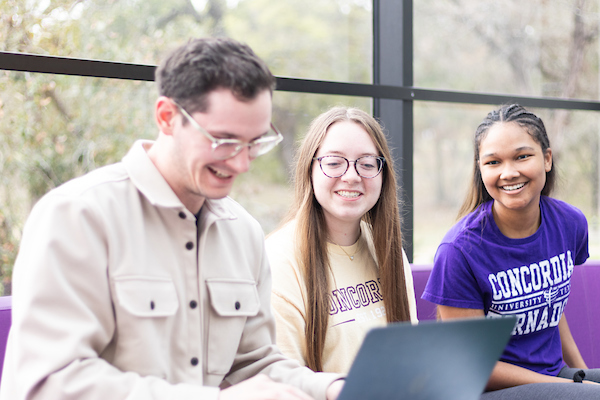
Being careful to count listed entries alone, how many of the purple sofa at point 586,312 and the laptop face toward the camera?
1

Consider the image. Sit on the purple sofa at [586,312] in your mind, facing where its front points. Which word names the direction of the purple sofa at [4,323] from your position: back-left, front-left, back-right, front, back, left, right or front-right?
front-right

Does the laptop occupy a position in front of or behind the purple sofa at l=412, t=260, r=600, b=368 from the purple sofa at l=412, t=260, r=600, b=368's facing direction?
in front

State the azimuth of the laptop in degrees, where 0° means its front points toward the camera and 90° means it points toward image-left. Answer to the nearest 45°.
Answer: approximately 135°

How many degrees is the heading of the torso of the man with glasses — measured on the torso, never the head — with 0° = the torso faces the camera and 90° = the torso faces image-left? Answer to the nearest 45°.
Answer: approximately 315°

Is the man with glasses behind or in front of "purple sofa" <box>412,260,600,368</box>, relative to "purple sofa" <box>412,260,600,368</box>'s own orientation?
in front

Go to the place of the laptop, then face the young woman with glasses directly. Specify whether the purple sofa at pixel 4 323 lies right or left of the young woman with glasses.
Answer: left

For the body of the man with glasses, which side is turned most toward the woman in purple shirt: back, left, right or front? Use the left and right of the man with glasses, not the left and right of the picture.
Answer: left

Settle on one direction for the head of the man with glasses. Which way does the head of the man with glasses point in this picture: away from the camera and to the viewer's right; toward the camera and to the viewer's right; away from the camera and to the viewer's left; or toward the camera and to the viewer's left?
toward the camera and to the viewer's right

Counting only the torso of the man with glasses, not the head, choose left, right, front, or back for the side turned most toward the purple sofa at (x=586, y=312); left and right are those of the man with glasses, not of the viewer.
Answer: left

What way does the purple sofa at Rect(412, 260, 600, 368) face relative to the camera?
toward the camera

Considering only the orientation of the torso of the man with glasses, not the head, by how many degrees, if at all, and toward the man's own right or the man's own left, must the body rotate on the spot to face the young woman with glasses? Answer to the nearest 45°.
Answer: approximately 90° to the man's own left
